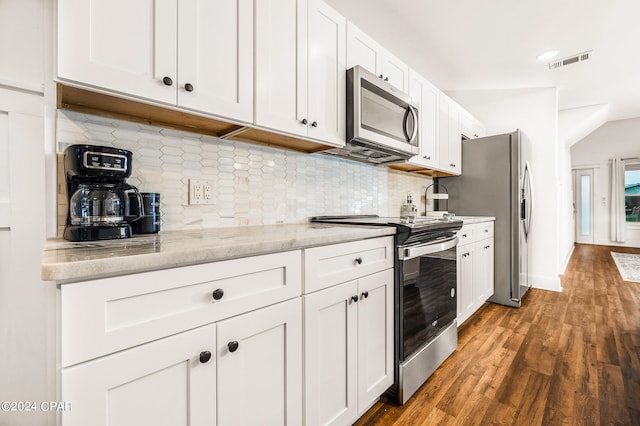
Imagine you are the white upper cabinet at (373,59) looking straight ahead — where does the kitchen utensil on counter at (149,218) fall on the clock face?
The kitchen utensil on counter is roughly at 3 o'clock from the white upper cabinet.

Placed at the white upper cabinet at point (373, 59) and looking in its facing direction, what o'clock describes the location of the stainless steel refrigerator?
The stainless steel refrigerator is roughly at 9 o'clock from the white upper cabinet.

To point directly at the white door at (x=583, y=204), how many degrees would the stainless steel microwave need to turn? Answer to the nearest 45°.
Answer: approximately 90° to its left

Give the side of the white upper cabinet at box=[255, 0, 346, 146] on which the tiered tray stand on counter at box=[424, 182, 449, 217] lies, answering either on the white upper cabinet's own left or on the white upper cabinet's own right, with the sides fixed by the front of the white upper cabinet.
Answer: on the white upper cabinet's own left

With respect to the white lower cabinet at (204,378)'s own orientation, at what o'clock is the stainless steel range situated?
The stainless steel range is roughly at 10 o'clock from the white lower cabinet.
